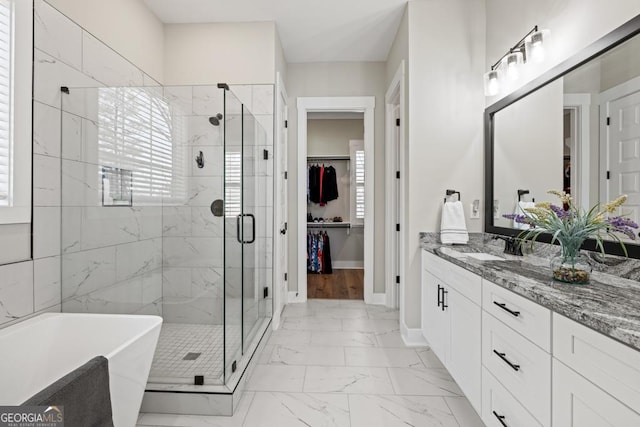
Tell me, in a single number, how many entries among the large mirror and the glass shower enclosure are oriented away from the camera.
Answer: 0

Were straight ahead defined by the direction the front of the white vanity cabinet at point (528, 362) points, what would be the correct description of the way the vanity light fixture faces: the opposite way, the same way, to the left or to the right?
the same way

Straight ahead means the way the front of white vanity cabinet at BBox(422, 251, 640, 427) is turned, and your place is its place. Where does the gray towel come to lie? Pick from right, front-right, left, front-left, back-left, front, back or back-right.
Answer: front

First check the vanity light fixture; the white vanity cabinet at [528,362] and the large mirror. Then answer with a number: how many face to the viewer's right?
0

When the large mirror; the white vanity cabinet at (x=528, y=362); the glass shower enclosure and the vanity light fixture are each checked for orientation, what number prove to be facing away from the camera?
0

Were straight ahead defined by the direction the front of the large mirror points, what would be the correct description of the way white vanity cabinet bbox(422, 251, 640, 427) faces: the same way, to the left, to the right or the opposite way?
the same way

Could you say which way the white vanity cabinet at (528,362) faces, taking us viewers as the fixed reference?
facing the viewer and to the left of the viewer

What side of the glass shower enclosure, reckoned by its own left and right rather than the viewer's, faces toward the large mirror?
front

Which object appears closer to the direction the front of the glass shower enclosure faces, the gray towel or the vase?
the vase

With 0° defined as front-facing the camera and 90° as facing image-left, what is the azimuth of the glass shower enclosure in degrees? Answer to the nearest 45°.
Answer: approximately 315°

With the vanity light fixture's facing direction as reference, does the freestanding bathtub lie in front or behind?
in front

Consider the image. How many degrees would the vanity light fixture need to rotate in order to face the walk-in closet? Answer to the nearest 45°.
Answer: approximately 90° to its right
